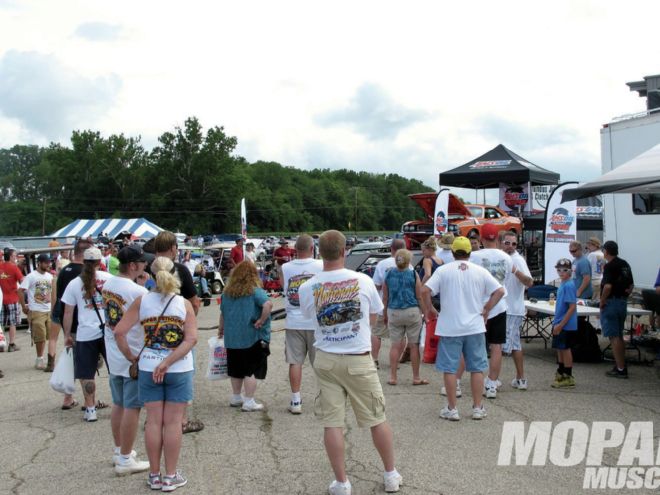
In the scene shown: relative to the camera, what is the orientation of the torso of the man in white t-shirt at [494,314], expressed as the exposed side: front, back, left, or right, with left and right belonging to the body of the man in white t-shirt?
back

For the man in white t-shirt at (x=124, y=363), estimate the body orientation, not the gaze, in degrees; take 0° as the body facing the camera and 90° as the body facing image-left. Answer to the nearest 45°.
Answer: approximately 225°

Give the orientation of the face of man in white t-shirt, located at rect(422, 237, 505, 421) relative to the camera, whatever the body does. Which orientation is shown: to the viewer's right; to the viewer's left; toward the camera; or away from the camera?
away from the camera

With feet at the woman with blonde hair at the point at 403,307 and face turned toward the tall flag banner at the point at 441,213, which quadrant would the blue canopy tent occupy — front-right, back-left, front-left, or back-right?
front-left

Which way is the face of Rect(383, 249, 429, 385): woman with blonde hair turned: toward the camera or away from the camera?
away from the camera

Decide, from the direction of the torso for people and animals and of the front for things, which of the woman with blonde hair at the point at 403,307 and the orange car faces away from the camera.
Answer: the woman with blonde hair

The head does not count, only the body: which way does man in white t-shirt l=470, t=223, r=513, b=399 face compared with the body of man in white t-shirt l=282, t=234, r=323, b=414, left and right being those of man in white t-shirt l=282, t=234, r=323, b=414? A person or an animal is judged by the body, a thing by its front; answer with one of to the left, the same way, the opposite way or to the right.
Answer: the same way

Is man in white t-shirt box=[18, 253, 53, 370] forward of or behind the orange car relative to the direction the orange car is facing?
forward

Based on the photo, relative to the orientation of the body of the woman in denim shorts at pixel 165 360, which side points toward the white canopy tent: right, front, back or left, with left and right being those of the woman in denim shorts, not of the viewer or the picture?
right

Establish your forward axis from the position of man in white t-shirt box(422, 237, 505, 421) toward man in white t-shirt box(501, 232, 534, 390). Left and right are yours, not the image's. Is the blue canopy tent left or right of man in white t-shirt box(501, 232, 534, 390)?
left

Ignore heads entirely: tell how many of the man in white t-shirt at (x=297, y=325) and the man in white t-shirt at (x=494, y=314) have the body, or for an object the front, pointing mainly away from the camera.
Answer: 2

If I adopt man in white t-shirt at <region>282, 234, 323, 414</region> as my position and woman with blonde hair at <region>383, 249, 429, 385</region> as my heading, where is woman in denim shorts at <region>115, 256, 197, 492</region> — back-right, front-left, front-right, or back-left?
back-right

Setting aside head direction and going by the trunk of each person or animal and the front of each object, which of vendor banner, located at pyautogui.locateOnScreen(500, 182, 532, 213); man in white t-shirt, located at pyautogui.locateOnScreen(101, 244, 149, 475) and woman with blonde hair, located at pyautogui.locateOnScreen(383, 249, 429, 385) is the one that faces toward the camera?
the vendor banner

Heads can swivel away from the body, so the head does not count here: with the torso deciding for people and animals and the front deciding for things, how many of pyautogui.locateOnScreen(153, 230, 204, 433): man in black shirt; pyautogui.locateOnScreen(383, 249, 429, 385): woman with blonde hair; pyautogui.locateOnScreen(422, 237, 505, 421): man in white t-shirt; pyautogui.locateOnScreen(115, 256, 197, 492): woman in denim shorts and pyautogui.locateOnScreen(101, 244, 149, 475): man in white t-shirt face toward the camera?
0

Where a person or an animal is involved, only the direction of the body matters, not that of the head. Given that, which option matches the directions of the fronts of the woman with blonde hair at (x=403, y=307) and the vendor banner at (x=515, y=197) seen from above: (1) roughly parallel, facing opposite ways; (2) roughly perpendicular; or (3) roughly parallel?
roughly parallel, facing opposite ways

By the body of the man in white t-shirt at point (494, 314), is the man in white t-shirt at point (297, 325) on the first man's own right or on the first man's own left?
on the first man's own left

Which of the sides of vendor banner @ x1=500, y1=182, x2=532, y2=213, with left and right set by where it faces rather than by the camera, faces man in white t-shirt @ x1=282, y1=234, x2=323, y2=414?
front

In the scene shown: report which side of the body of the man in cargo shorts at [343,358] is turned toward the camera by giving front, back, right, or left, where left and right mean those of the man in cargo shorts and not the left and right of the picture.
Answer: back

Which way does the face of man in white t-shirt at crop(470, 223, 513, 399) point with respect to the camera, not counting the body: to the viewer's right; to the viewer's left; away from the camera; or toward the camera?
away from the camera

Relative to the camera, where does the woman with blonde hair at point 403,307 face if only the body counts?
away from the camera

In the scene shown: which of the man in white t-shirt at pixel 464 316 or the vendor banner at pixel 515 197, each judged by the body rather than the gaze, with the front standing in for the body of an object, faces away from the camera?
the man in white t-shirt

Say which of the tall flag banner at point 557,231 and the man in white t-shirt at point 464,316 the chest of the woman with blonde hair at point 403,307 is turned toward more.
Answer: the tall flag banner
